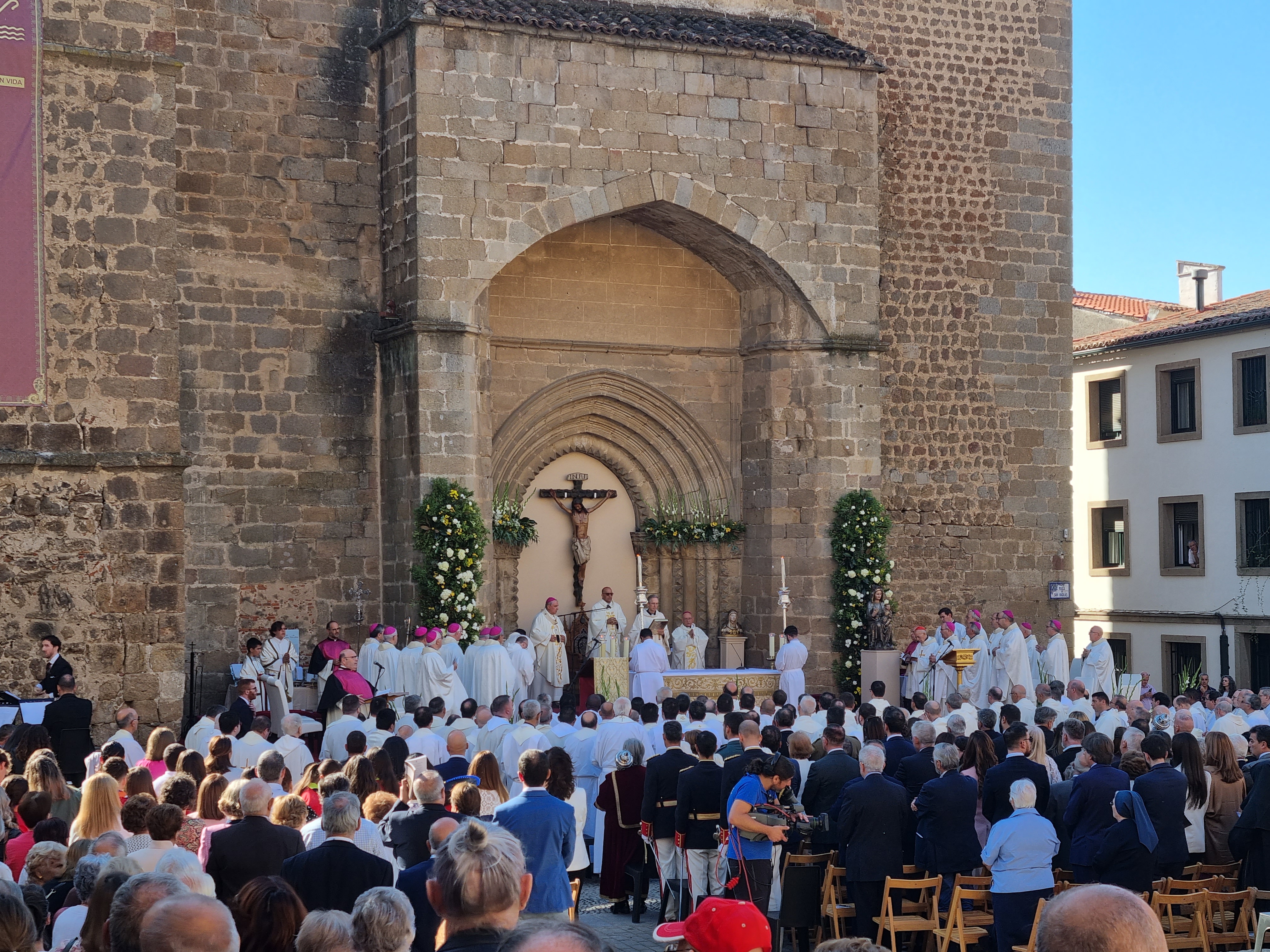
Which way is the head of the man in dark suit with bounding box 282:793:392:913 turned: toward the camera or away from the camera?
away from the camera

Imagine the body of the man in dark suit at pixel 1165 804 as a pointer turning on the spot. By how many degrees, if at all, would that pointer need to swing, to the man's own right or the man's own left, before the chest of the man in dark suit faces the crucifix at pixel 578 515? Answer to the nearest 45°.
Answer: approximately 45° to the man's own left

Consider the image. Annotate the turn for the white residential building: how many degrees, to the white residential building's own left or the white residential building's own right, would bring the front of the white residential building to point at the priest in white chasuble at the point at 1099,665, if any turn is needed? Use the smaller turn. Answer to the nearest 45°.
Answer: approximately 45° to the white residential building's own left

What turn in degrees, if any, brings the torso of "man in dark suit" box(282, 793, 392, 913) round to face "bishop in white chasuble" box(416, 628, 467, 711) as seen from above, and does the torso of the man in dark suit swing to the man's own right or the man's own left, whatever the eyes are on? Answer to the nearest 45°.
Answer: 0° — they already face them

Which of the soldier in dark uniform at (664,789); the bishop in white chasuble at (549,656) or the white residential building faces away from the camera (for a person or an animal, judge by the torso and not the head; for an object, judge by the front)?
the soldier in dark uniform

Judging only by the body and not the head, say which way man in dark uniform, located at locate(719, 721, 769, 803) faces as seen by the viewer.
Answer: away from the camera

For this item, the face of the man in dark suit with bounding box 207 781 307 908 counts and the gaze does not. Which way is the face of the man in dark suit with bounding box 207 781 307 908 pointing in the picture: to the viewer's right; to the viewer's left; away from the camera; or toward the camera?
away from the camera

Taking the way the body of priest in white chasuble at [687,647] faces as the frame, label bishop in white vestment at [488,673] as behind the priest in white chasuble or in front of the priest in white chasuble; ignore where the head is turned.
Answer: in front

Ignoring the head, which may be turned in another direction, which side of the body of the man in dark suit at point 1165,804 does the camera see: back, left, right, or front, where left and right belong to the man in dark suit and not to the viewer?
back
